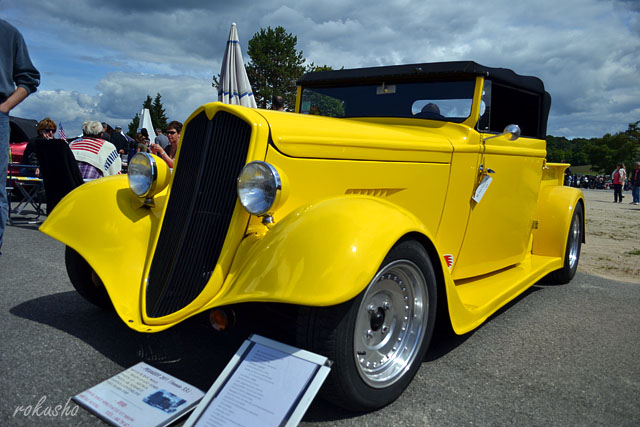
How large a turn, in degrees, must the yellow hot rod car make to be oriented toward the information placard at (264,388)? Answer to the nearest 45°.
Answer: approximately 45° to its left

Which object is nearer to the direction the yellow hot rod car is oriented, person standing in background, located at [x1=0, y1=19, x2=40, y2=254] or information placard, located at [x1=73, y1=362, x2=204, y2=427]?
the information placard

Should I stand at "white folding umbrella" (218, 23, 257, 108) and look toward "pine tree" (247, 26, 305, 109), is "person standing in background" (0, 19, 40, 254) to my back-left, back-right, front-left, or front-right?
back-left

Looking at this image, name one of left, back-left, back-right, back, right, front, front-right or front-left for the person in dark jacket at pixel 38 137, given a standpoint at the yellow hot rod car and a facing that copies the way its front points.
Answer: right

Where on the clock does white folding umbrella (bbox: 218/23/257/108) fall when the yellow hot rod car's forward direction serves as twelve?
The white folding umbrella is roughly at 4 o'clock from the yellow hot rod car.

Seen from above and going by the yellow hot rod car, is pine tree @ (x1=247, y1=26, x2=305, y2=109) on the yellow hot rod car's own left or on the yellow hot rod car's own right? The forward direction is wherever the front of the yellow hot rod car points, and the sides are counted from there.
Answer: on the yellow hot rod car's own right

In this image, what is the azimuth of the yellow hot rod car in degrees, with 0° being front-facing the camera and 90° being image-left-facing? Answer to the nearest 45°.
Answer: approximately 45°

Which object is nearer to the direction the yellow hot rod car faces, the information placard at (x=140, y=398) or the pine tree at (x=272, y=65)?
the information placard

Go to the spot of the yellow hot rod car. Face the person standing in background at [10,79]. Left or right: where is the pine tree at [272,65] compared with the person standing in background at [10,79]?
right
